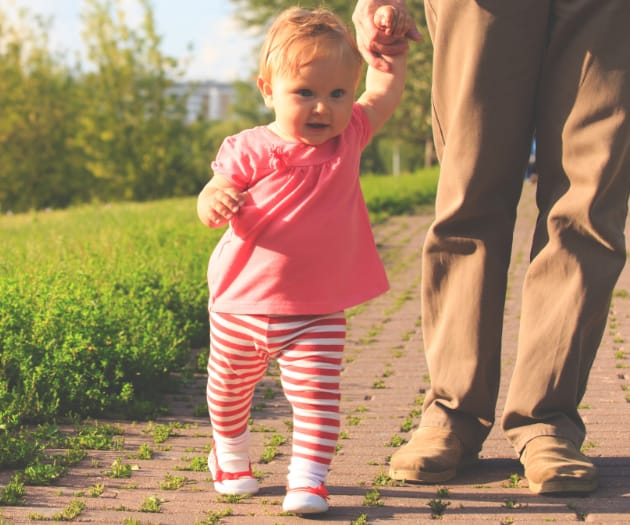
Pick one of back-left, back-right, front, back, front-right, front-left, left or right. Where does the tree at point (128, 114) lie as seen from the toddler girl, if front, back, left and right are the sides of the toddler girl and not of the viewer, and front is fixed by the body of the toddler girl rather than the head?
back

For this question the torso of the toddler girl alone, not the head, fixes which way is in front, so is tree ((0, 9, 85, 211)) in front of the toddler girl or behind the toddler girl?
behind

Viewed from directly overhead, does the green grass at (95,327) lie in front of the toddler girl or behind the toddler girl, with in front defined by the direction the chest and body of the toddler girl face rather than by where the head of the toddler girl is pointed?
behind

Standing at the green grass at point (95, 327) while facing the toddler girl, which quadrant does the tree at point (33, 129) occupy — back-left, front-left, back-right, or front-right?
back-left

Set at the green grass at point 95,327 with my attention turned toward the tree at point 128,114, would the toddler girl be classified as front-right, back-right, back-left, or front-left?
back-right

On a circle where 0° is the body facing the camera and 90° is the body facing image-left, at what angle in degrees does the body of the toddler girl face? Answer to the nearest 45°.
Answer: approximately 0°
